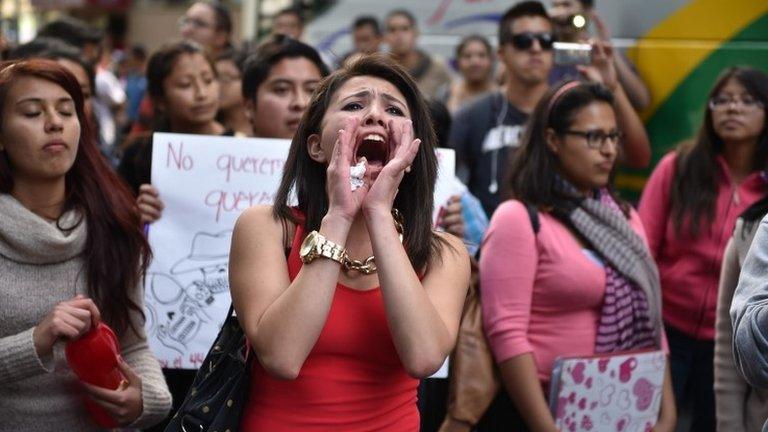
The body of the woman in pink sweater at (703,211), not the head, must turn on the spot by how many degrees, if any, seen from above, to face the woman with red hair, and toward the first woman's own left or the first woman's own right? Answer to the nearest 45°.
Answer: approximately 45° to the first woman's own right

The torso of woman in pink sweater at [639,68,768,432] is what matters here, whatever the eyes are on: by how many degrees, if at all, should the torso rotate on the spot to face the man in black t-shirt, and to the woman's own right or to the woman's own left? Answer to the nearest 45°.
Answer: approximately 135° to the woman's own right

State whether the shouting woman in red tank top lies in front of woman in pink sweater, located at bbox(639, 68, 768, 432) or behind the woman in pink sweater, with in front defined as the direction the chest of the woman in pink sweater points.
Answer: in front

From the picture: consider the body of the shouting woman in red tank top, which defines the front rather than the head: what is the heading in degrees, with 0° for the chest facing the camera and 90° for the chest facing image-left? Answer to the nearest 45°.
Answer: approximately 0°

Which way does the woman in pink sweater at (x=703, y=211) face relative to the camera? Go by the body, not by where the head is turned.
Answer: toward the camera

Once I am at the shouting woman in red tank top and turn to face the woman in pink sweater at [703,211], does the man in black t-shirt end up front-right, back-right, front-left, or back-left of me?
front-left

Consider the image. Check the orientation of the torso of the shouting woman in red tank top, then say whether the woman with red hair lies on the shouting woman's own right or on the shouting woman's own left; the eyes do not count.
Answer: on the shouting woman's own right

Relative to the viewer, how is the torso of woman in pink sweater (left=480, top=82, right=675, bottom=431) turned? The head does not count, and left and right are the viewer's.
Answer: facing the viewer and to the right of the viewer

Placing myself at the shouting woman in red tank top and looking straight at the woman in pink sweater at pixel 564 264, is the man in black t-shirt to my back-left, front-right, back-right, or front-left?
front-left

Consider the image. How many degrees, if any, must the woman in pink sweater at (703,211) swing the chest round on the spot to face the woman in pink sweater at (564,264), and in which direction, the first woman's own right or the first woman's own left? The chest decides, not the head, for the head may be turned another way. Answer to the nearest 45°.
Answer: approximately 45° to the first woman's own right

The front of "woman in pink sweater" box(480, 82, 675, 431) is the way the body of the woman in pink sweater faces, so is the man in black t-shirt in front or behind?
behind

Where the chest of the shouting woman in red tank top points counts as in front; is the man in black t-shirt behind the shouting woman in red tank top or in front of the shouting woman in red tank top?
behind

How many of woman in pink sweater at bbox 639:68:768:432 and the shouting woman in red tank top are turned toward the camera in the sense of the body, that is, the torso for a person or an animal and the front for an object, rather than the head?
2
